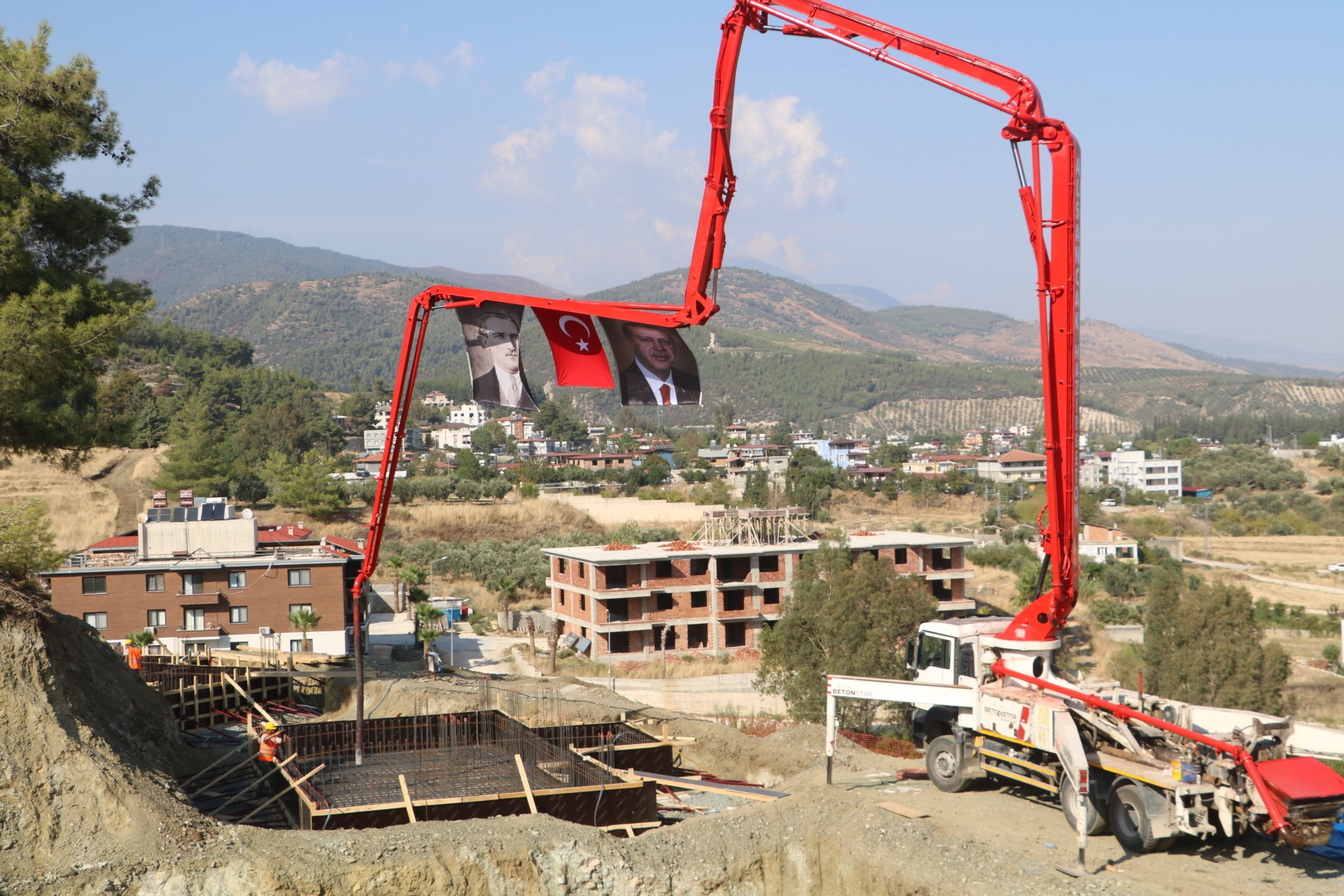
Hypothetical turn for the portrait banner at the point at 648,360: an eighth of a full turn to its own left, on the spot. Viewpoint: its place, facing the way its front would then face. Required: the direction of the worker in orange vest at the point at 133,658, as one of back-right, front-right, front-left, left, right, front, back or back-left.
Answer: back

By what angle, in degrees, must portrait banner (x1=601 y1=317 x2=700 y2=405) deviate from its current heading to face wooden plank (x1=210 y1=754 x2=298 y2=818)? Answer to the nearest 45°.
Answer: approximately 90° to its right

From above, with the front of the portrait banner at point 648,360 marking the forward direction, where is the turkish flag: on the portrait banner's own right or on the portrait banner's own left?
on the portrait banner's own right

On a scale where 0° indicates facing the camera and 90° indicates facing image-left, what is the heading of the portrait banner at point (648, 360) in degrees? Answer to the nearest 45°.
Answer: approximately 0°

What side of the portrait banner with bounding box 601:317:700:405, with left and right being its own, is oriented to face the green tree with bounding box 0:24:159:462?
right

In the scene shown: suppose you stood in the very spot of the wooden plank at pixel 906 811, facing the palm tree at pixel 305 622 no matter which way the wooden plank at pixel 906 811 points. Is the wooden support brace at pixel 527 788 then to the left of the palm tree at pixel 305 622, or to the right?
left

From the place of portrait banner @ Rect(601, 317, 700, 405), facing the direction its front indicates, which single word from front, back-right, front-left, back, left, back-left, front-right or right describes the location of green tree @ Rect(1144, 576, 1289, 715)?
back-left

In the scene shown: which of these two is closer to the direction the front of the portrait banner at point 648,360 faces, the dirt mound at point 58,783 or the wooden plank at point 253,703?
the dirt mound
